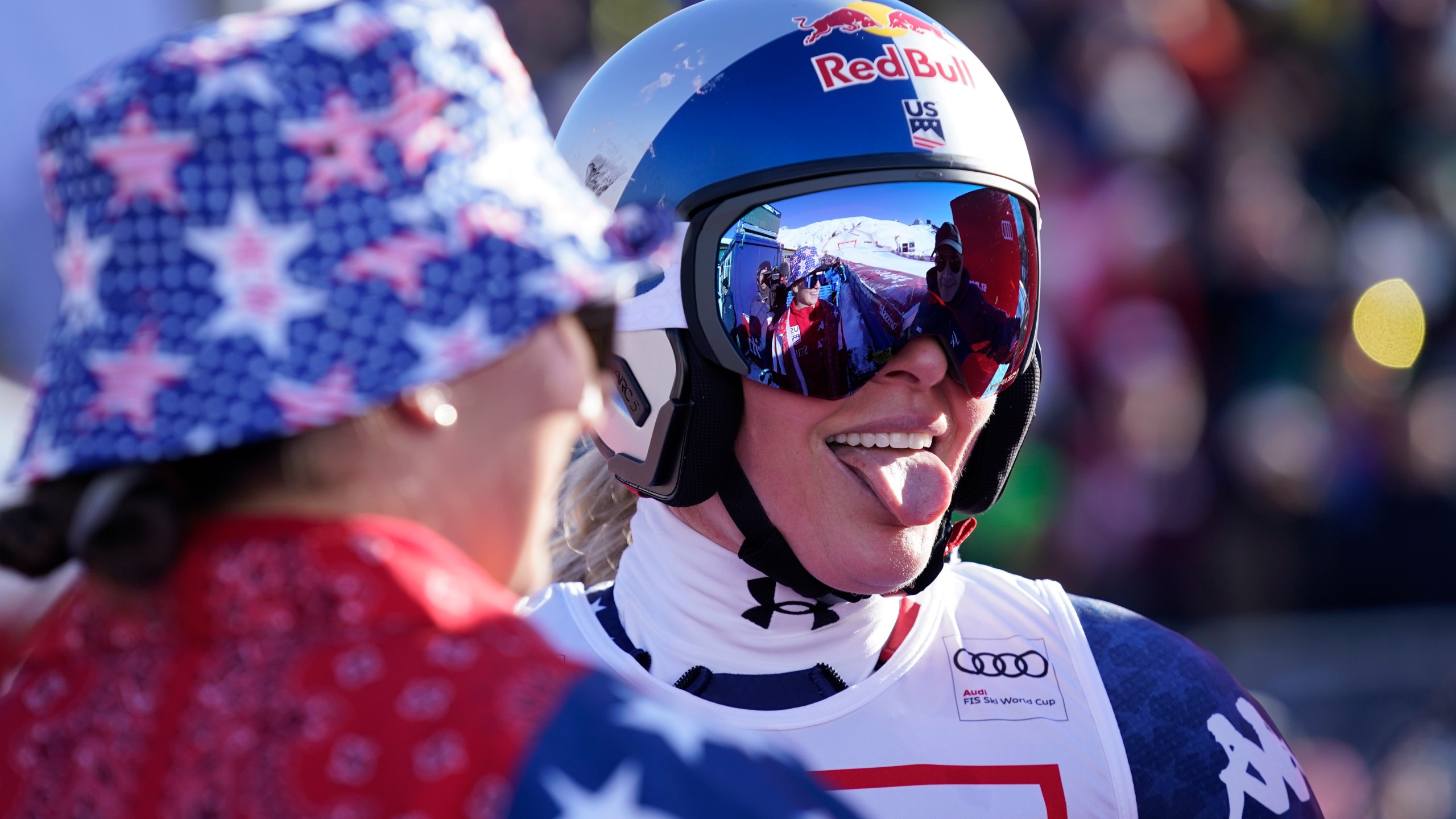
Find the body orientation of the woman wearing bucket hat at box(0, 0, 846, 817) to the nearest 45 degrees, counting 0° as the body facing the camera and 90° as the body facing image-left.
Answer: approximately 225°

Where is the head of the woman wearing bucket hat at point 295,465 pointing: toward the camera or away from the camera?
away from the camera
